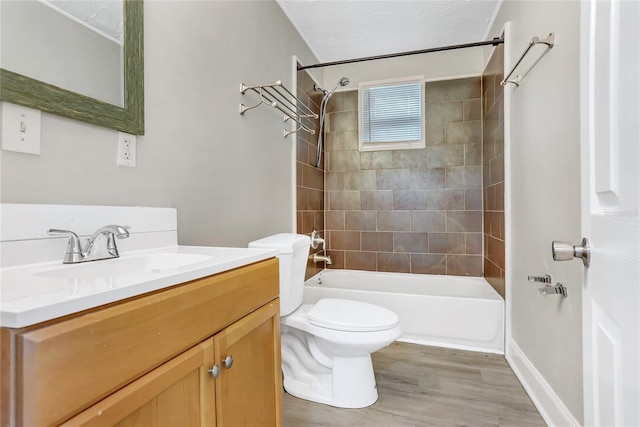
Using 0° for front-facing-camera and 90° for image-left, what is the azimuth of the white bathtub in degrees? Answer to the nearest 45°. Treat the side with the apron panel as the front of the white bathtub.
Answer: approximately 0°

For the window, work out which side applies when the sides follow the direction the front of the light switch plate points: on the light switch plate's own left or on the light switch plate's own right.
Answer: on the light switch plate's own left

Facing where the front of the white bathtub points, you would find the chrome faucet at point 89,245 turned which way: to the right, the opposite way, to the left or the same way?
to the left

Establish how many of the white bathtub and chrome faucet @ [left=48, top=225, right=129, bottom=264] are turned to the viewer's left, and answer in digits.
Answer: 0

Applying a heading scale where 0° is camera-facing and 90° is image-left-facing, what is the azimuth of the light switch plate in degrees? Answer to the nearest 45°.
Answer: approximately 315°

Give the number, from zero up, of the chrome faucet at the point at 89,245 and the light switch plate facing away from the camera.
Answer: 0

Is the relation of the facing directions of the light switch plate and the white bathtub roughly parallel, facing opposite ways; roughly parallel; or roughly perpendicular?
roughly perpendicular

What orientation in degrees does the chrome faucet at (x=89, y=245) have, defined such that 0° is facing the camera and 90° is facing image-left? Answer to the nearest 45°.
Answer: approximately 315°

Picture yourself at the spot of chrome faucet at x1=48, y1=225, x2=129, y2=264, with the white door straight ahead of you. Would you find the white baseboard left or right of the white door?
left

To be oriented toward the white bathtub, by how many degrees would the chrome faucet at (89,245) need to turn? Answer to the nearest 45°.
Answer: approximately 45° to its left
